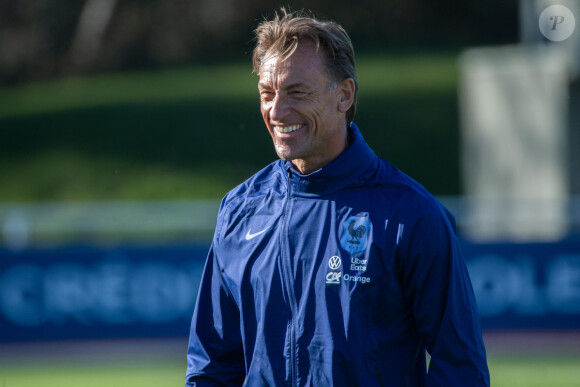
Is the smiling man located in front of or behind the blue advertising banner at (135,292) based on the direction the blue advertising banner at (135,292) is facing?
in front

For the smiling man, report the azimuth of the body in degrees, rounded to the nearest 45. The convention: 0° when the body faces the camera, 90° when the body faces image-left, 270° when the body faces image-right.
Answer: approximately 45°

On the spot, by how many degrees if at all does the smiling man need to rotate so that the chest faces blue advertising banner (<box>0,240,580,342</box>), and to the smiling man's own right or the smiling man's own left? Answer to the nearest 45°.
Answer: approximately 135° to the smiling man's own right
